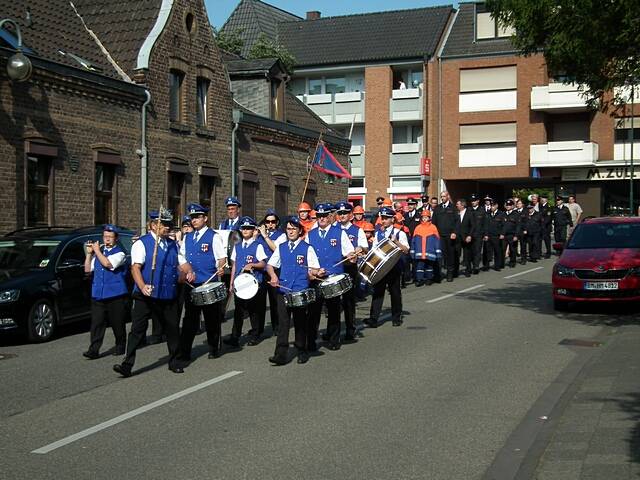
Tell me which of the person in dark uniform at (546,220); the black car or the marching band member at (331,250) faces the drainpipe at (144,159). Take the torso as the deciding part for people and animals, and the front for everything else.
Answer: the person in dark uniform

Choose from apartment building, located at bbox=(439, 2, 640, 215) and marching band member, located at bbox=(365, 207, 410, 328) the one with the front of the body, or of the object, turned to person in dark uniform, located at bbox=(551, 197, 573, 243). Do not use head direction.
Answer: the apartment building

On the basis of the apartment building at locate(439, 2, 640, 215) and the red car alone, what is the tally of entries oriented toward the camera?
2

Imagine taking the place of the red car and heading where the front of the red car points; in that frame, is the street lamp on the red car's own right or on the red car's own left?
on the red car's own right

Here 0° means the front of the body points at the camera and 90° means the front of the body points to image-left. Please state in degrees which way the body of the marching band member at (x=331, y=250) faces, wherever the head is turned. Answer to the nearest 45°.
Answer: approximately 45°

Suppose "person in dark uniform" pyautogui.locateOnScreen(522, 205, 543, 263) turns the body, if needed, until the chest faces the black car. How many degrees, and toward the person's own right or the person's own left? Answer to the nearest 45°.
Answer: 0° — they already face it

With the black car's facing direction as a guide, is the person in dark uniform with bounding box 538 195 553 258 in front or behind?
behind

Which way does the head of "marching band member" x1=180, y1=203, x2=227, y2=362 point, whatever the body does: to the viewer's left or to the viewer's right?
to the viewer's left

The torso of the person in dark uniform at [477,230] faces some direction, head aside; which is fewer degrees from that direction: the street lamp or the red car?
the street lamp
